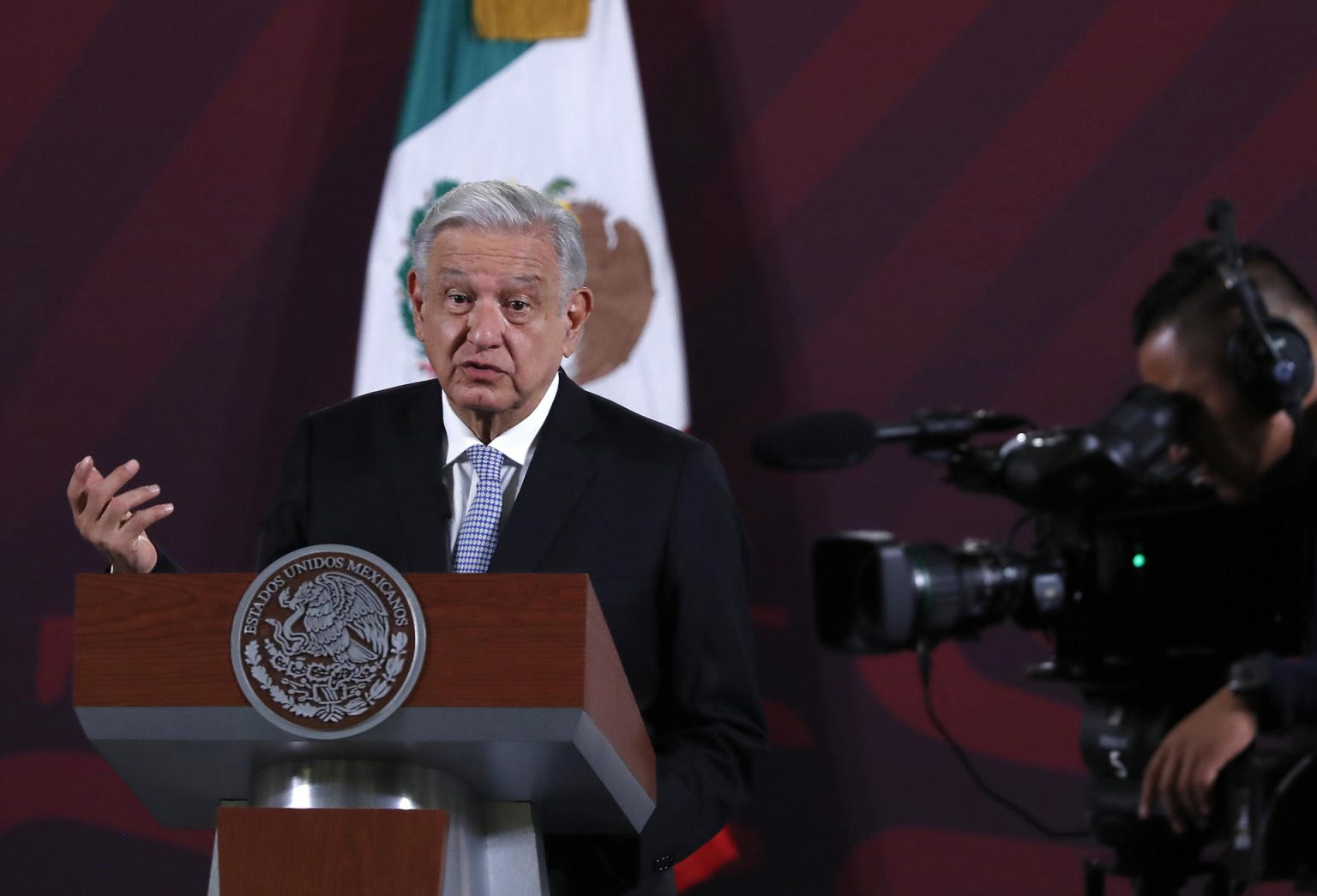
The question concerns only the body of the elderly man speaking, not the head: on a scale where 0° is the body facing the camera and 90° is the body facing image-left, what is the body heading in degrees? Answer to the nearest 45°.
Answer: approximately 0°

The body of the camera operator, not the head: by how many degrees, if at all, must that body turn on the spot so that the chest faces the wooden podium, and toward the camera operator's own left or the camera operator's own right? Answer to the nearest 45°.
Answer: approximately 45° to the camera operator's own left

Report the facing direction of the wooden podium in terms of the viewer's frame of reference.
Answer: facing the viewer

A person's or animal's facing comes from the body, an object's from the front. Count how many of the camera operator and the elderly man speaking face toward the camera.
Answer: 1

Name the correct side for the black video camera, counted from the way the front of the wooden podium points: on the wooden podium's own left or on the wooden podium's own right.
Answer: on the wooden podium's own left

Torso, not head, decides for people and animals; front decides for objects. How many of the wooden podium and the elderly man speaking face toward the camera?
2

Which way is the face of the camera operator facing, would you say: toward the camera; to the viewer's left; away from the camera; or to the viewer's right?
to the viewer's left

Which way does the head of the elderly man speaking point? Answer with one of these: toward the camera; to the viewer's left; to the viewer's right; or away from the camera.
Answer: toward the camera

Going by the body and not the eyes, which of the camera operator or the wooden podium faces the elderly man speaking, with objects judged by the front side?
the camera operator

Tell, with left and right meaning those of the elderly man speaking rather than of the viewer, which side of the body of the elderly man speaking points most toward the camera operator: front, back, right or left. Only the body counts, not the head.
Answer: left

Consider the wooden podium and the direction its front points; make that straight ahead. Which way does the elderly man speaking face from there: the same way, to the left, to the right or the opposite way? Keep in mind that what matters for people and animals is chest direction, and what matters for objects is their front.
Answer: the same way

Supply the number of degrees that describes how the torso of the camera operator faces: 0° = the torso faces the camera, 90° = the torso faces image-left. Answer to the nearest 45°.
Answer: approximately 90°

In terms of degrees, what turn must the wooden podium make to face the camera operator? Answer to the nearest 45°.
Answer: approximately 90° to its left

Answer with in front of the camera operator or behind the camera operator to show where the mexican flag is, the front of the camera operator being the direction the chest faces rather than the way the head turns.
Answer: in front

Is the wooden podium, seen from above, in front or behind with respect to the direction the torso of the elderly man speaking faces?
in front

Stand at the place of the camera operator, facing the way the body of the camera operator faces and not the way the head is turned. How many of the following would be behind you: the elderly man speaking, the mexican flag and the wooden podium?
0

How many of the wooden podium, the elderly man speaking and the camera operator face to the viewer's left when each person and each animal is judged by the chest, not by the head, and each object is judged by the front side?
1

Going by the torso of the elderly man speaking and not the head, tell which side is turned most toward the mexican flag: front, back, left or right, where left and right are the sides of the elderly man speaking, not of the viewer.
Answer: back

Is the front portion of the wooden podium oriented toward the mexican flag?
no
